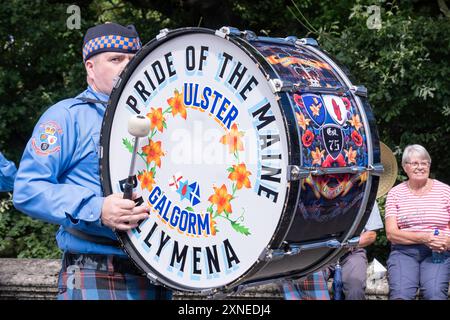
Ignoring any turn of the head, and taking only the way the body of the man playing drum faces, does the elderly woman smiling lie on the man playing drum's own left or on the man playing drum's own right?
on the man playing drum's own left

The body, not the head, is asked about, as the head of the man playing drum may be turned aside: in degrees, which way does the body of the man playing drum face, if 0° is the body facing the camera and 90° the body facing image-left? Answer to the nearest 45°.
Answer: approximately 315°

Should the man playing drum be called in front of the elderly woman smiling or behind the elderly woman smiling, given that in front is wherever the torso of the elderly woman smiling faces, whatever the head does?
in front

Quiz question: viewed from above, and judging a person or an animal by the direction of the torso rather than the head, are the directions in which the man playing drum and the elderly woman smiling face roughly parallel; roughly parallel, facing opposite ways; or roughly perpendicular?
roughly perpendicular

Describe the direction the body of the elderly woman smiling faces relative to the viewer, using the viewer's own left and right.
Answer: facing the viewer

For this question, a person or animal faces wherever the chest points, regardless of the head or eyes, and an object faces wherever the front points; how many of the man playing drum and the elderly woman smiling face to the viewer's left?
0

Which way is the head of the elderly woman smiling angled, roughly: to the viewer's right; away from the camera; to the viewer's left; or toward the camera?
toward the camera
